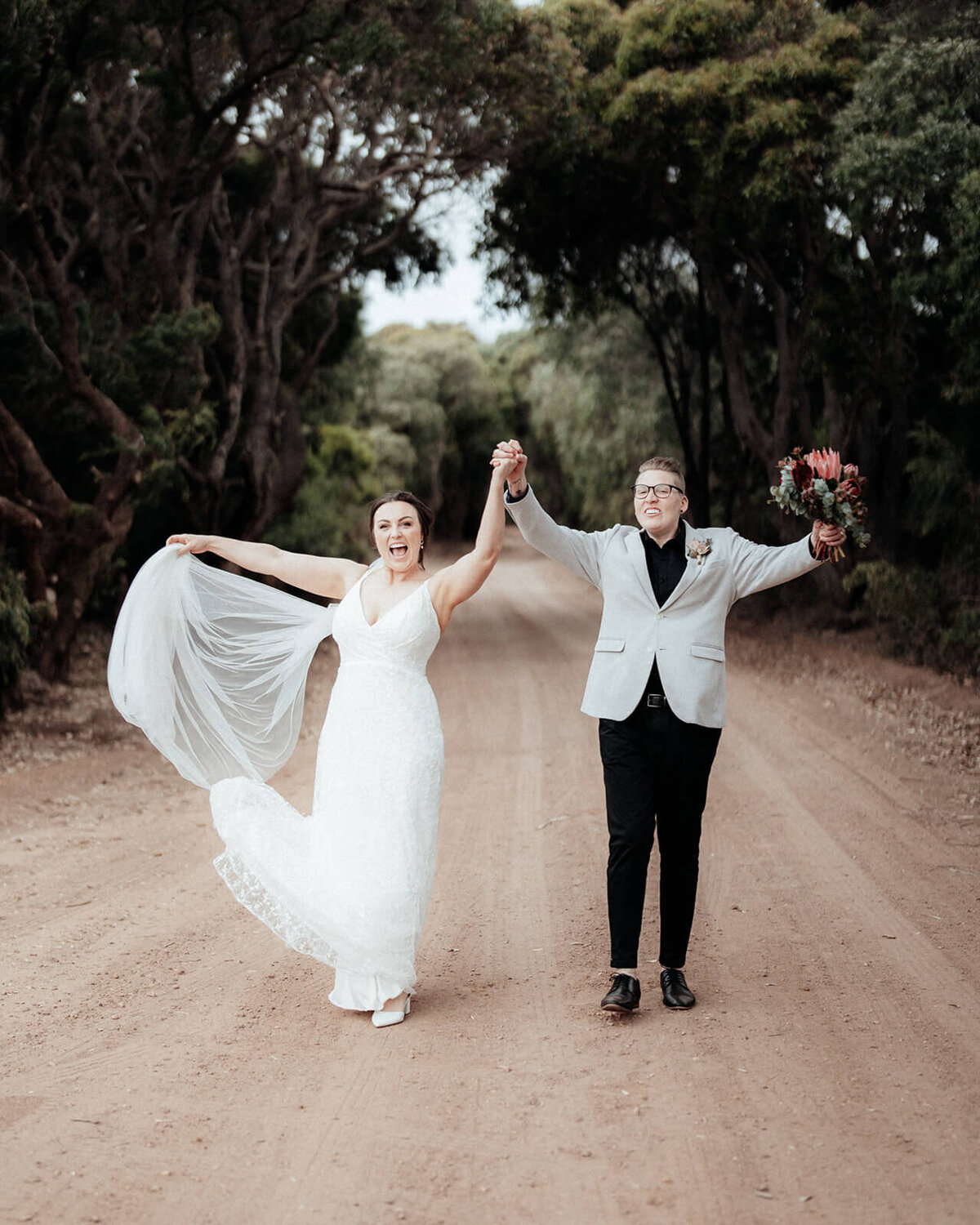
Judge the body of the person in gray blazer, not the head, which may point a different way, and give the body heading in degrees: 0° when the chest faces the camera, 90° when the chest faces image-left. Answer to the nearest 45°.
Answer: approximately 0°

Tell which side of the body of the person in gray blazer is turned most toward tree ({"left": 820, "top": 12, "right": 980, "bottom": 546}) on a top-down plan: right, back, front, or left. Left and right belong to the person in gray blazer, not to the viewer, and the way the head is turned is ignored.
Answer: back

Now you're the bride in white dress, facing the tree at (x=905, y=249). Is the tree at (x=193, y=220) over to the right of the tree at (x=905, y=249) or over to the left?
left

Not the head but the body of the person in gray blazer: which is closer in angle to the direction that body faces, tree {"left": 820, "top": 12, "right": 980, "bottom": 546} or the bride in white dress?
the bride in white dress

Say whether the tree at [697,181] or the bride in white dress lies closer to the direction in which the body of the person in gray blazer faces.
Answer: the bride in white dress

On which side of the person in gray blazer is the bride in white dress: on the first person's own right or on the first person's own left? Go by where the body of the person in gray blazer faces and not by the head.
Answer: on the first person's own right

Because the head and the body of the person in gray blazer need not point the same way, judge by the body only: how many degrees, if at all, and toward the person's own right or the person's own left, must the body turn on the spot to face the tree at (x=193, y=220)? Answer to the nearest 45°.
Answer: approximately 135° to the person's own right

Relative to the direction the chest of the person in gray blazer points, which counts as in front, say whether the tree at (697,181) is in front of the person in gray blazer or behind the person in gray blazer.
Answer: behind
